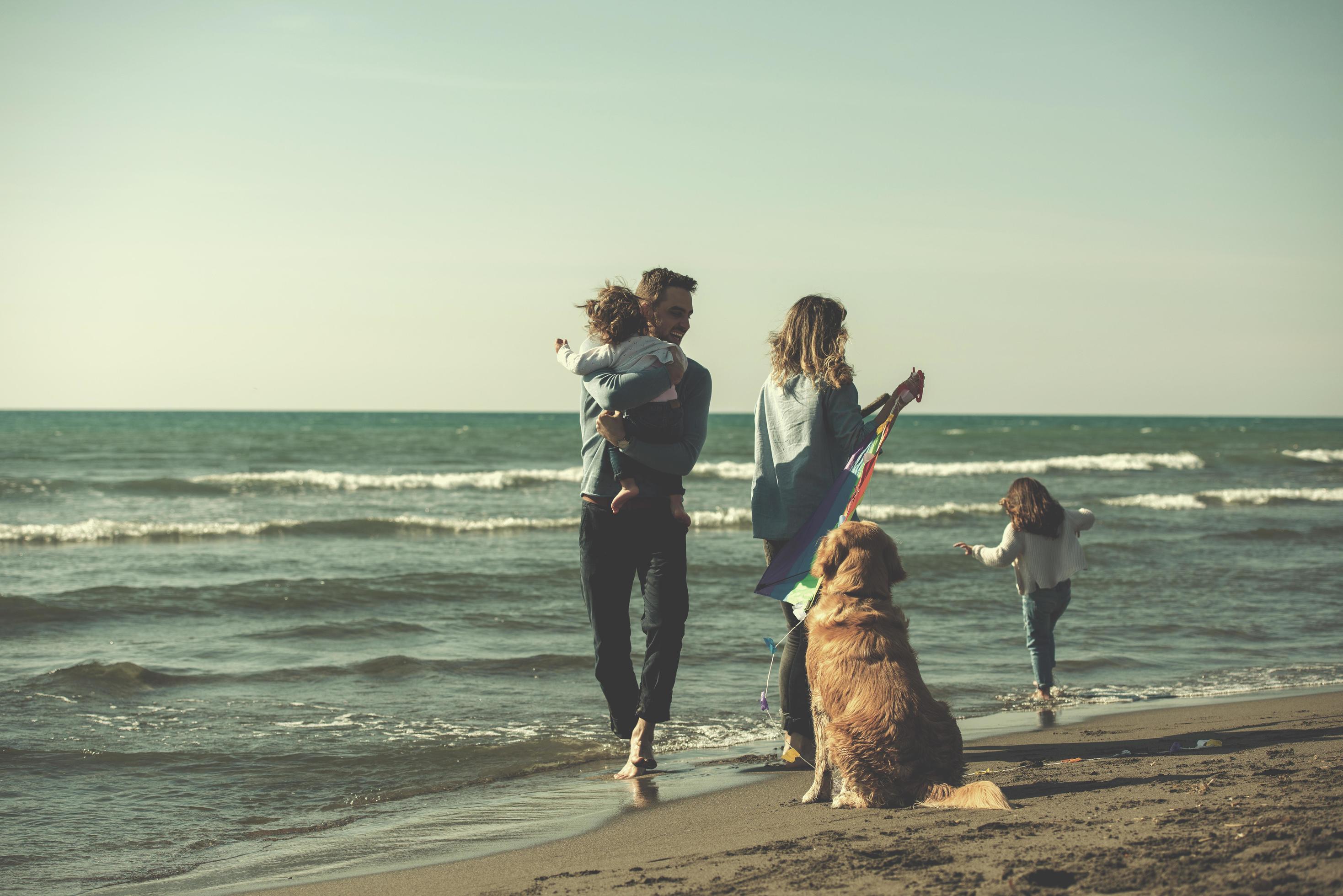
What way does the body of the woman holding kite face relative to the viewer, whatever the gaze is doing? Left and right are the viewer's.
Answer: facing away from the viewer and to the right of the viewer

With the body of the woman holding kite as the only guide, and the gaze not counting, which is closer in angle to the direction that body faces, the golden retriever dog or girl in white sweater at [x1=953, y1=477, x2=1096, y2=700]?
the girl in white sweater

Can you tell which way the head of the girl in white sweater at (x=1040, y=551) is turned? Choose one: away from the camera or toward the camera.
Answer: away from the camera

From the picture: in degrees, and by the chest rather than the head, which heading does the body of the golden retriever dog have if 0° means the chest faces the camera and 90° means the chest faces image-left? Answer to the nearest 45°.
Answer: approximately 135°

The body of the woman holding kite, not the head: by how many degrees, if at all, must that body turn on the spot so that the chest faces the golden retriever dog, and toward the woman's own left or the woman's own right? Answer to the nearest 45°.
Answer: approximately 135° to the woman's own right

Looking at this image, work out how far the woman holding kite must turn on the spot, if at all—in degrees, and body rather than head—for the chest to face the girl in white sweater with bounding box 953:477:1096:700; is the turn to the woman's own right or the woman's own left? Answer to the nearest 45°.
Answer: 0° — they already face them

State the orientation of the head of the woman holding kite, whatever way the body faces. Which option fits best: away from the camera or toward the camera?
away from the camera

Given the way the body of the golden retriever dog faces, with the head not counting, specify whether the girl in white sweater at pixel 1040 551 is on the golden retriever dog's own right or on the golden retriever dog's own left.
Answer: on the golden retriever dog's own right
